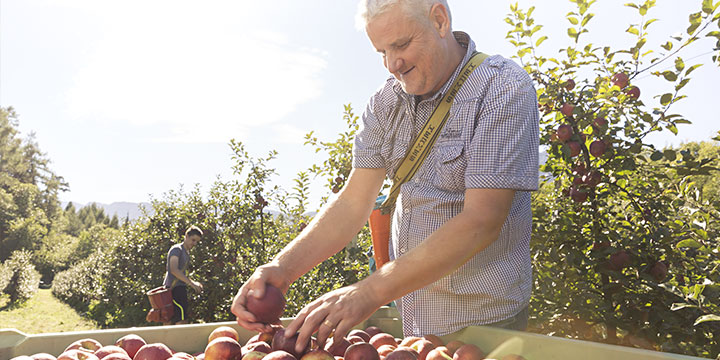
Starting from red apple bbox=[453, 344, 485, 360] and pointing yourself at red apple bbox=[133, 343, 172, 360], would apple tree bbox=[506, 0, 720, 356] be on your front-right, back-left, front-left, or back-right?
back-right

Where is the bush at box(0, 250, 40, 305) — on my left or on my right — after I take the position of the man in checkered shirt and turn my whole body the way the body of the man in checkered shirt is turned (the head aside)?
on my right

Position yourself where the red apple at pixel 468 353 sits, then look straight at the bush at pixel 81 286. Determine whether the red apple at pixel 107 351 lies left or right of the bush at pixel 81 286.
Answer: left
